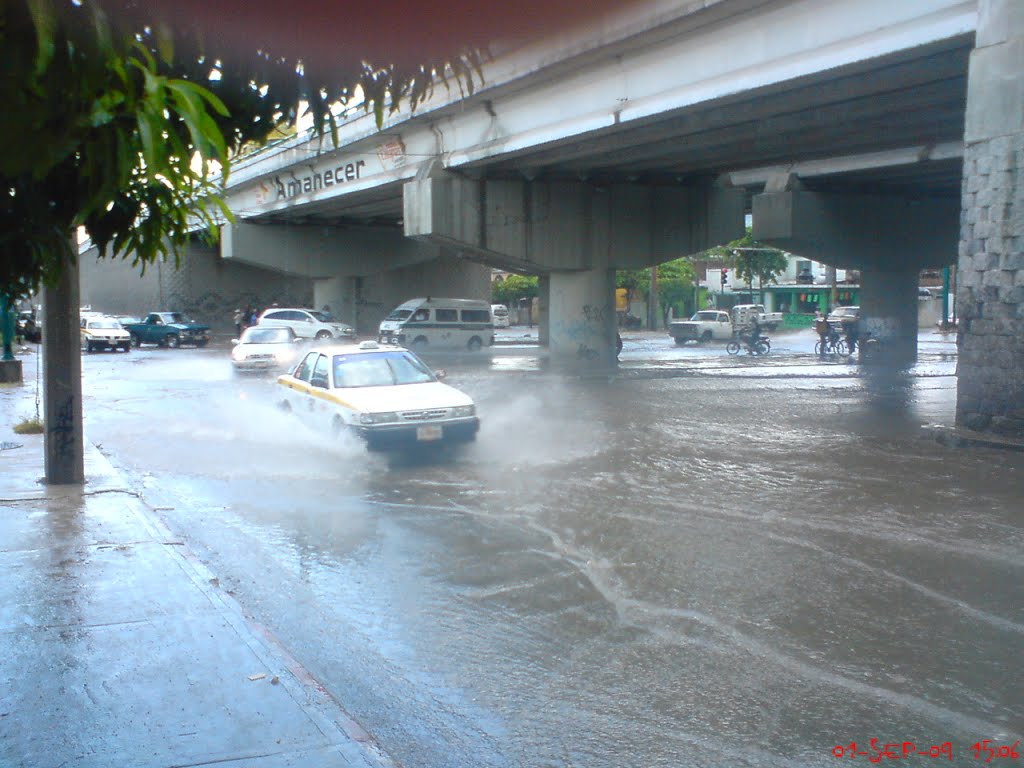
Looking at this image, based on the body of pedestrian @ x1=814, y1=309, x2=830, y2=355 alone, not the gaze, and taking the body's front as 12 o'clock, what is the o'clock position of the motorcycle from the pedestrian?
The motorcycle is roughly at 1 o'clock from the pedestrian.

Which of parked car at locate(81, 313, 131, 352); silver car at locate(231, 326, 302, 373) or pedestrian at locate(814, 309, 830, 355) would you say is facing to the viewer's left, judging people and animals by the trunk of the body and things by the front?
the pedestrian

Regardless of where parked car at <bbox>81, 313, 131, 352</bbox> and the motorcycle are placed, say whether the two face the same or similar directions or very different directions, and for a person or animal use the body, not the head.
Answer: very different directions

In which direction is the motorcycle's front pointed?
to the viewer's left

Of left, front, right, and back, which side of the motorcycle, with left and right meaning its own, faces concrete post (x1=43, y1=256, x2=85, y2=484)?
left

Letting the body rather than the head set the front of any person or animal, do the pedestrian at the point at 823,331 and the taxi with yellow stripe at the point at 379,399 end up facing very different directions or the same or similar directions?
very different directions

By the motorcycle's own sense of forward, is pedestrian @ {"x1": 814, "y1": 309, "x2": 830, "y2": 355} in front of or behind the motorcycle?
behind

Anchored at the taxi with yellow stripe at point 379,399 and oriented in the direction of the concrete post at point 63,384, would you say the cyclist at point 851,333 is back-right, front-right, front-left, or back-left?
back-right

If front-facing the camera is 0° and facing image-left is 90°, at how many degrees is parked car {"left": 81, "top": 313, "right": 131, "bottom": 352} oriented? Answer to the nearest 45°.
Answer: approximately 315°

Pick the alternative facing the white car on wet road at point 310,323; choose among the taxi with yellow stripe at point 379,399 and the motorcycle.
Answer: the motorcycle

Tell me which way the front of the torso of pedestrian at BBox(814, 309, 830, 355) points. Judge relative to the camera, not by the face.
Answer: to the viewer's left
